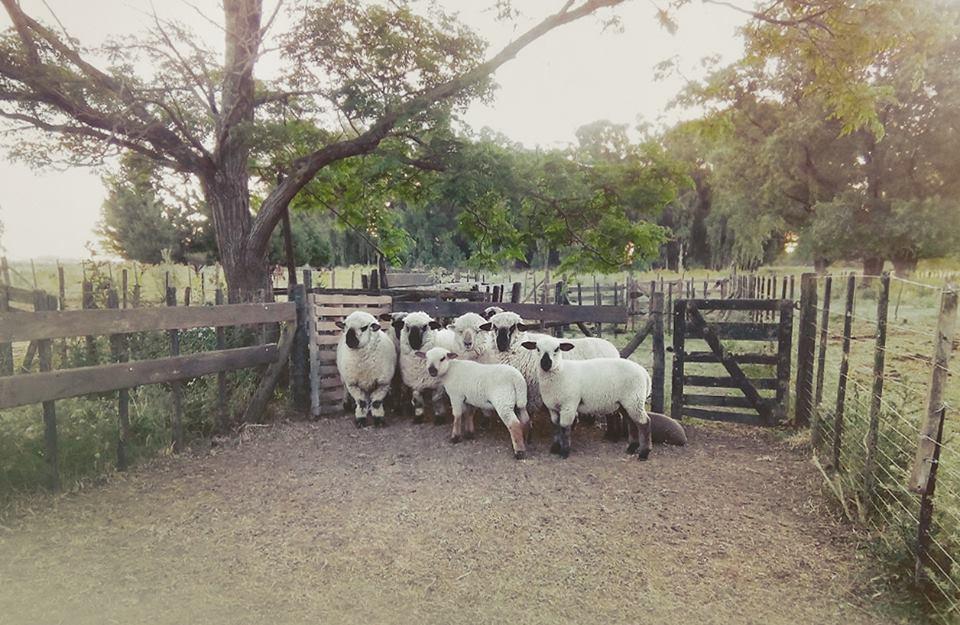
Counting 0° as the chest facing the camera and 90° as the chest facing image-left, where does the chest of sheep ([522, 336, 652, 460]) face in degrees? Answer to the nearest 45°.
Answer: approximately 90°

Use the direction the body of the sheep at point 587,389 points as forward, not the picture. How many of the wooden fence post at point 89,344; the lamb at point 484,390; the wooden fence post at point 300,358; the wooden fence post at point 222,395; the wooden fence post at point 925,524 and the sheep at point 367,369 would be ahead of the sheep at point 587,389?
5

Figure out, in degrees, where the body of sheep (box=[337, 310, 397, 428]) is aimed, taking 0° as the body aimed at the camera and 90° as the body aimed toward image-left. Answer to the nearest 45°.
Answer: approximately 0°

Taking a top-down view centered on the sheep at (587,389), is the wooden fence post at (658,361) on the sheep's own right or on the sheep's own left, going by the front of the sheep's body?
on the sheep's own right

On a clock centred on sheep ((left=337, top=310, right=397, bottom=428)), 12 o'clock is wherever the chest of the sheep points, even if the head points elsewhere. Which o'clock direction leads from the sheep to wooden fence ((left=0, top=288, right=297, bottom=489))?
The wooden fence is roughly at 2 o'clock from the sheep.

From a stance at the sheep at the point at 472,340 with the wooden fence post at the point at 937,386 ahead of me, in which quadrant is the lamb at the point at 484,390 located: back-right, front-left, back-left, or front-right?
front-right

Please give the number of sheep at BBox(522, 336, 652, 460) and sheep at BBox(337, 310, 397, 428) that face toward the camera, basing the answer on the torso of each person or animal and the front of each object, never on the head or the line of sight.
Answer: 1

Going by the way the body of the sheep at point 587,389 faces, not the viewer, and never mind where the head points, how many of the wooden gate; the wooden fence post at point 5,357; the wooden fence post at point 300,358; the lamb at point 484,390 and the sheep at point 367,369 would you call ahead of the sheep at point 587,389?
4

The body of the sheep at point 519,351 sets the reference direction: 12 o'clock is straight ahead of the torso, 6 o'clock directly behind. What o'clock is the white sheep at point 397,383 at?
The white sheep is roughly at 2 o'clock from the sheep.

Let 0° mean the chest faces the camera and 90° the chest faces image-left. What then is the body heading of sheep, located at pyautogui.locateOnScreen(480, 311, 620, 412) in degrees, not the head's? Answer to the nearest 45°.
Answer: approximately 45°

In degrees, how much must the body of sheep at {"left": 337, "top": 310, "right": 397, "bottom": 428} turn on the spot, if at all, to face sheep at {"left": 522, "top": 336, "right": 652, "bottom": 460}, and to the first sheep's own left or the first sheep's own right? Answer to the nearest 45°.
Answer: approximately 45° to the first sheep's own left

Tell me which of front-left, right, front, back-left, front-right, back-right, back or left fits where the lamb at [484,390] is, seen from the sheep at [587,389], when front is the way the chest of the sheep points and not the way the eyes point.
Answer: front

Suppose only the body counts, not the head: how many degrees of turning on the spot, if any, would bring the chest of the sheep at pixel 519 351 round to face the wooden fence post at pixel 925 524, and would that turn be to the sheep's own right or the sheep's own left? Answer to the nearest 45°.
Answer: approximately 90° to the sheep's own left

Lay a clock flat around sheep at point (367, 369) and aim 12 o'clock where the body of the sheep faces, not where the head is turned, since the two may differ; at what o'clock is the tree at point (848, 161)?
The tree is roughly at 8 o'clock from the sheep.

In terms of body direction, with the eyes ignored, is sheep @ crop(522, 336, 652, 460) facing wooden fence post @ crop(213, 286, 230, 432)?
yes

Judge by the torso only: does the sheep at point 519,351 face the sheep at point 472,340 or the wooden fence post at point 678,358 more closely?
the sheep

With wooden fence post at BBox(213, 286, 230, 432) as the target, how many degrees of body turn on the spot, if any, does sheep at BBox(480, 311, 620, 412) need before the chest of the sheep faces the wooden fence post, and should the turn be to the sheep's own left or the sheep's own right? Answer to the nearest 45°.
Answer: approximately 45° to the sheep's own right
